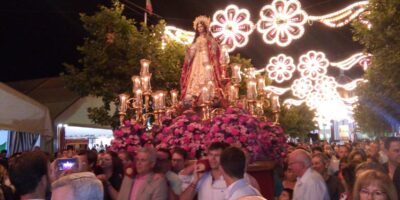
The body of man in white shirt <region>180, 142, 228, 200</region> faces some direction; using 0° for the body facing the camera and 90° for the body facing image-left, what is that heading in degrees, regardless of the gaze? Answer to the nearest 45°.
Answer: approximately 0°

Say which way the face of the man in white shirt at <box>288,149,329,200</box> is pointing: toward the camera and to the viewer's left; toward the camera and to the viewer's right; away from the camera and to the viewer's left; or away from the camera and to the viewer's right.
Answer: toward the camera and to the viewer's left

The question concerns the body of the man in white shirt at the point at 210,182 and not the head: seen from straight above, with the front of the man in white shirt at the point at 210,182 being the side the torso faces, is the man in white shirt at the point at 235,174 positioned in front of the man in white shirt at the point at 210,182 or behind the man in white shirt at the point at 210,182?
in front

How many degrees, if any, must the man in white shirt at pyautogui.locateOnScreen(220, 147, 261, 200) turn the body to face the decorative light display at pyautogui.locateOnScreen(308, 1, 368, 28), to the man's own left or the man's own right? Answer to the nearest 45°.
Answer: approximately 45° to the man's own right

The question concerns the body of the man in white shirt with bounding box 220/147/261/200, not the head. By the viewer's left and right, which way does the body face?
facing away from the viewer and to the left of the viewer

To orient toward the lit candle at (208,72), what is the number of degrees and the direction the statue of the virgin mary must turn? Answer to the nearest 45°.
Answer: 0° — it already faces it

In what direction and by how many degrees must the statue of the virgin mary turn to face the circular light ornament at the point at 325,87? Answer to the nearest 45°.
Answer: approximately 135° to its left

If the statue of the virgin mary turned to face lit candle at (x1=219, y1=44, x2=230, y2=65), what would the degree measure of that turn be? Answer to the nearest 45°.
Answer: approximately 45° to its left

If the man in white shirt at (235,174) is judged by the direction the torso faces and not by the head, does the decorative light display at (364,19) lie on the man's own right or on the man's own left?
on the man's own right

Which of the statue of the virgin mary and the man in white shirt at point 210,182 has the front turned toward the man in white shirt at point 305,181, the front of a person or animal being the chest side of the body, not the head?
the statue of the virgin mary
